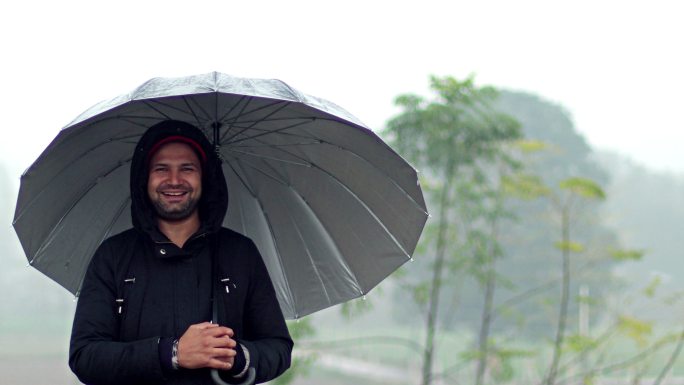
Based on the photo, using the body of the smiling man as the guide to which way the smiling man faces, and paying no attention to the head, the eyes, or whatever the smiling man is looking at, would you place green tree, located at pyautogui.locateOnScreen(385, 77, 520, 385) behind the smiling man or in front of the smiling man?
behind

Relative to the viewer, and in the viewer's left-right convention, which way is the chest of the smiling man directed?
facing the viewer
